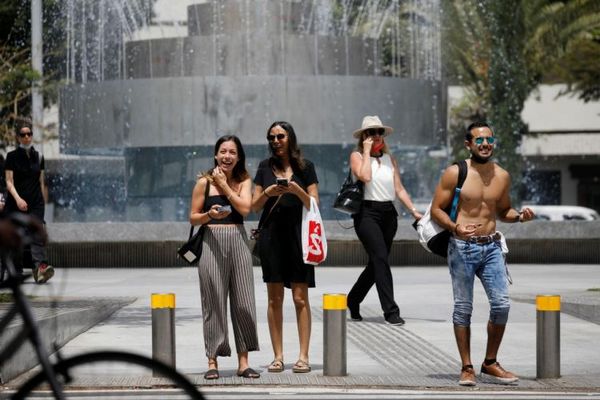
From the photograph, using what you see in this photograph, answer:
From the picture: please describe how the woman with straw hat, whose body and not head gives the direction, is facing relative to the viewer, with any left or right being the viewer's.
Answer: facing the viewer and to the right of the viewer

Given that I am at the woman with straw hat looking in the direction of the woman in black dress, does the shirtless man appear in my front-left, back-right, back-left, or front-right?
front-left

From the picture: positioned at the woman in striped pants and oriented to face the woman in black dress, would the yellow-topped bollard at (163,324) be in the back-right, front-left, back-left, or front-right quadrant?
back-left

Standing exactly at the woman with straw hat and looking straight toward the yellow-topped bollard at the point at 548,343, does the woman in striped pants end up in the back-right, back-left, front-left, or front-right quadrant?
front-right

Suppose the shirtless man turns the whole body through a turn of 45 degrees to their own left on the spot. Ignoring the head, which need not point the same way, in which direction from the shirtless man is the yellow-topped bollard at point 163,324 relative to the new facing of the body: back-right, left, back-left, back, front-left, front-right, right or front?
back

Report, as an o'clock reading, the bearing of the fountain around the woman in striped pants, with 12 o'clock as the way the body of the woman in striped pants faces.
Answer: The fountain is roughly at 6 o'clock from the woman in striped pants.

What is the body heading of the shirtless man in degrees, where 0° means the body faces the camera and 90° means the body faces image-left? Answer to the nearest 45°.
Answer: approximately 315°

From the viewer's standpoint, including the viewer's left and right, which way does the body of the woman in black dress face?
facing the viewer

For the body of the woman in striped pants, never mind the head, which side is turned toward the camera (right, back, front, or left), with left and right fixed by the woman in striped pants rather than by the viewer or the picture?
front

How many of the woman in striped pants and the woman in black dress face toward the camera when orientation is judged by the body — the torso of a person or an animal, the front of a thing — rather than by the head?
2

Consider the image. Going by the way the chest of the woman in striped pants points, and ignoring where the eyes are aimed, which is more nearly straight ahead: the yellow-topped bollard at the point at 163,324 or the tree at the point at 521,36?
the yellow-topped bollard
